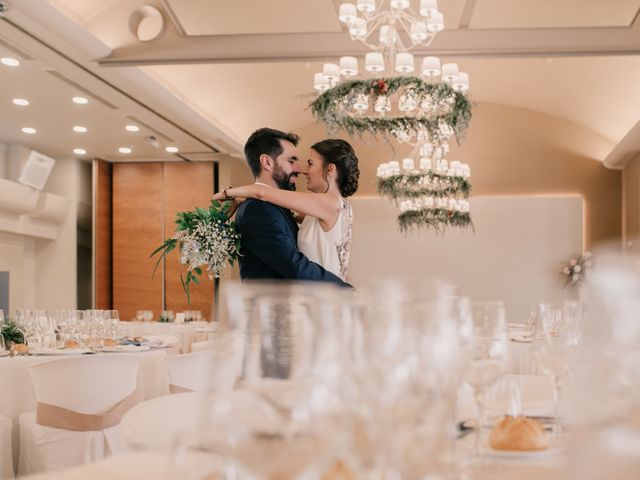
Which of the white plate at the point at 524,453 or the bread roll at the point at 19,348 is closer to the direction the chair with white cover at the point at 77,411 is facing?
the bread roll

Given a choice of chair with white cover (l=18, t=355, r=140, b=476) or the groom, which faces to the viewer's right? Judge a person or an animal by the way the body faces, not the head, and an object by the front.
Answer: the groom

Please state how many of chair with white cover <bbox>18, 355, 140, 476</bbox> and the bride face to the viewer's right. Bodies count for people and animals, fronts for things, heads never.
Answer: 0

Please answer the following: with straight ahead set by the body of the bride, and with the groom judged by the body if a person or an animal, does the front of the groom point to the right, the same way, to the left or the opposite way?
the opposite way

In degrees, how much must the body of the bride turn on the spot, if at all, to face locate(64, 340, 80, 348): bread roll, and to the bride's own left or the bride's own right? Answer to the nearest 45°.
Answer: approximately 45° to the bride's own right

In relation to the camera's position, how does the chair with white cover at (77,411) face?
facing away from the viewer and to the left of the viewer

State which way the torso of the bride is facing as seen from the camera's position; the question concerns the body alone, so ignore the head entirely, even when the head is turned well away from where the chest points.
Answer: to the viewer's left

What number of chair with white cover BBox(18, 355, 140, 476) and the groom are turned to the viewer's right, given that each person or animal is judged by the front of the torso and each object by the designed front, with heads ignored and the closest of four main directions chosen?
1

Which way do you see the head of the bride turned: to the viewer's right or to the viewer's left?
to the viewer's left

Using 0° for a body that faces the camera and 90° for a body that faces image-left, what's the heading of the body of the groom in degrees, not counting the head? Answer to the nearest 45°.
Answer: approximately 270°
